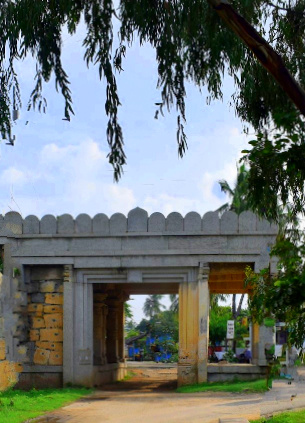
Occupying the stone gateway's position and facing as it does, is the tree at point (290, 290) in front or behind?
in front

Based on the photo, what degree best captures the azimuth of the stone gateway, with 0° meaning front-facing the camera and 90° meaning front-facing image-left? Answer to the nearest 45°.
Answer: approximately 0°
